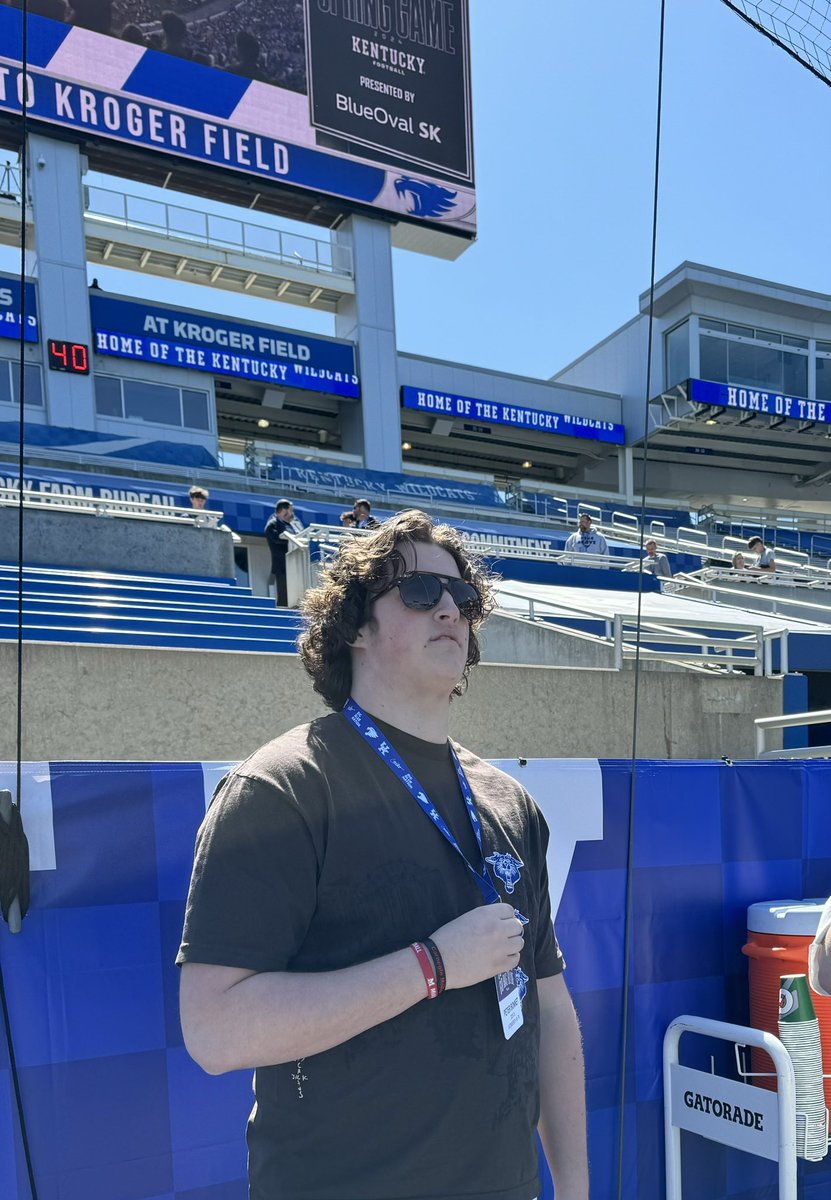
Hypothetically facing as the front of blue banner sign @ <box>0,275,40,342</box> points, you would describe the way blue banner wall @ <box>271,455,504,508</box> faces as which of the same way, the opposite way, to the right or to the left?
the same way

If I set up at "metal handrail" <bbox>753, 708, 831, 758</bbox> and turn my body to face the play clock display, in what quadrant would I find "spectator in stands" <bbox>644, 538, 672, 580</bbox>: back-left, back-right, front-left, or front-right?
front-right

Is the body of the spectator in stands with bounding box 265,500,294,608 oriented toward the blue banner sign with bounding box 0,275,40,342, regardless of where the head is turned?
no

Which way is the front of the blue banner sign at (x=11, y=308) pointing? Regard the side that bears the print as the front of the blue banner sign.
toward the camera

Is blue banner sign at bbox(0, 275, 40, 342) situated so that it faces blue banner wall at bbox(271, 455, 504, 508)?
no

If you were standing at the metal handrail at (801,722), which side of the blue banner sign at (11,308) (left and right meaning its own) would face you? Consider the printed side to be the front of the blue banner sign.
front

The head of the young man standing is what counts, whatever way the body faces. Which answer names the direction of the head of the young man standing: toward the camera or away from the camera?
toward the camera

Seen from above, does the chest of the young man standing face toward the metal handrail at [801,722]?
no

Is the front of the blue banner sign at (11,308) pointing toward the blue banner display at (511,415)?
no
